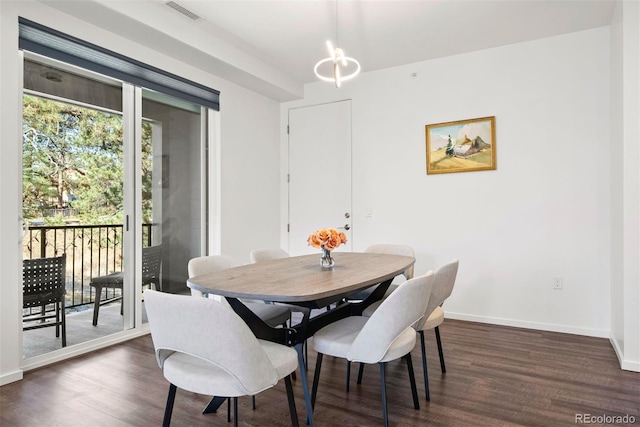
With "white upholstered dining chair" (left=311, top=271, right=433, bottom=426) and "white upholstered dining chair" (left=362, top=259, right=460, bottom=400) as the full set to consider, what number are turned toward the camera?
0

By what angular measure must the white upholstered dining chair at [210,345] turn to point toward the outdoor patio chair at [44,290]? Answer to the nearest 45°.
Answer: approximately 90° to its left

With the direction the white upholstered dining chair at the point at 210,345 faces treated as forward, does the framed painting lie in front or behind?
in front

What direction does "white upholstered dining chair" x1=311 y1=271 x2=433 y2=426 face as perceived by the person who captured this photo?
facing away from the viewer and to the left of the viewer

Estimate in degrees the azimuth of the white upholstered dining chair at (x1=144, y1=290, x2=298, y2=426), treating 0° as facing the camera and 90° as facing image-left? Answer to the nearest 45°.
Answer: approximately 225°

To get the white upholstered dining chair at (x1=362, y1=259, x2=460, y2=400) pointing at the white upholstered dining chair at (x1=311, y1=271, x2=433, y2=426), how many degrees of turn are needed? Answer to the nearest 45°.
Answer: approximately 90° to its left

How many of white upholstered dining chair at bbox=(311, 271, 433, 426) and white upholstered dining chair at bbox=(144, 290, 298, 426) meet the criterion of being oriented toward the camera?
0

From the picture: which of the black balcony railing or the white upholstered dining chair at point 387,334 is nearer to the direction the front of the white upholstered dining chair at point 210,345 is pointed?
the white upholstered dining chair

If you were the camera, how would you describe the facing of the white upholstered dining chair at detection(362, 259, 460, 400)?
facing away from the viewer and to the left of the viewer

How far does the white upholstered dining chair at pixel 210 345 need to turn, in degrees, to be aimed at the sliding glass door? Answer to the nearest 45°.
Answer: approximately 90° to its left
